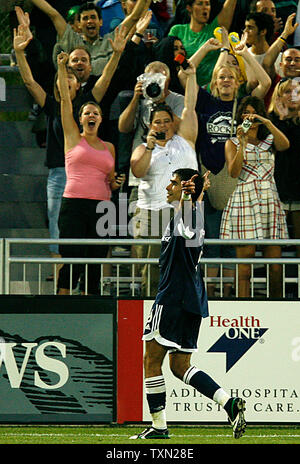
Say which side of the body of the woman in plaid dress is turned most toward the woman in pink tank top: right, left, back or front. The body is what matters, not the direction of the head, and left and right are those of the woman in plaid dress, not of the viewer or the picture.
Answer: right

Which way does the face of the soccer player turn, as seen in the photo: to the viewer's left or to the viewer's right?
to the viewer's left

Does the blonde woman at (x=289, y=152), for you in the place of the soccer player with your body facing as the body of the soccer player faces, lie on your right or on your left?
on your right

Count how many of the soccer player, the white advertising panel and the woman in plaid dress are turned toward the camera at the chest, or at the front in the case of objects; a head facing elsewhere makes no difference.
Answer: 2

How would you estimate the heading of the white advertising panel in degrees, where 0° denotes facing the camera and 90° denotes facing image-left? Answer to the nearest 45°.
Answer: approximately 0°
